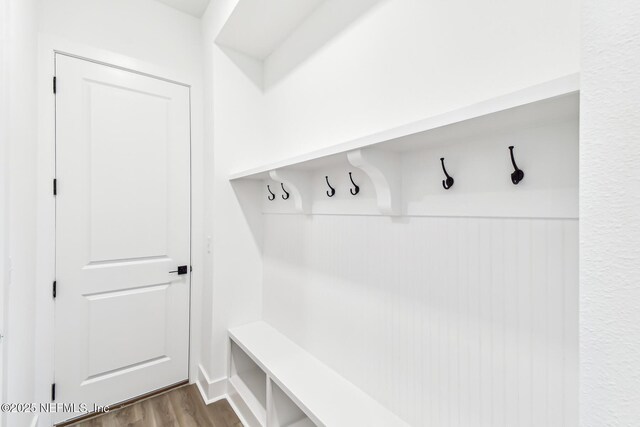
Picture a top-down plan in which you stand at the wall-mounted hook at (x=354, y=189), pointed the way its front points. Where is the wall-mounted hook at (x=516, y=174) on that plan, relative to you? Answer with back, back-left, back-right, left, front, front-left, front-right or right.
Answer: left

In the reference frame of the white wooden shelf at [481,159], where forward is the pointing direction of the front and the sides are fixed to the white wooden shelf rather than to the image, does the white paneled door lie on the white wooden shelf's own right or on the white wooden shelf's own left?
on the white wooden shelf's own right

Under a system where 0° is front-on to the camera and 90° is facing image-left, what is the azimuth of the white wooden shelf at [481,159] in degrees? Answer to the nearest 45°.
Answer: approximately 45°

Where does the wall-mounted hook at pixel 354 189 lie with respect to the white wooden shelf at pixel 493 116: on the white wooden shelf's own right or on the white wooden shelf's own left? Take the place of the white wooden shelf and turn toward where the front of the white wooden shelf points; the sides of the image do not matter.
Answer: on the white wooden shelf's own right

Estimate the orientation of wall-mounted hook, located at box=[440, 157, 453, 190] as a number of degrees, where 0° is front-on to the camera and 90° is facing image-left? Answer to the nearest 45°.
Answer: approximately 45°
